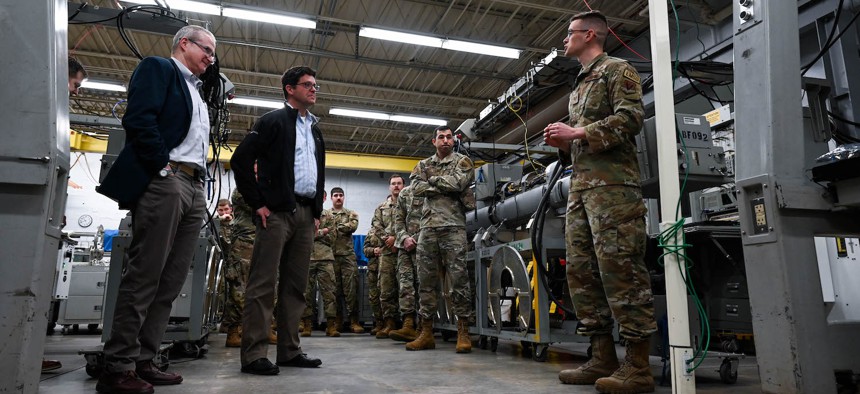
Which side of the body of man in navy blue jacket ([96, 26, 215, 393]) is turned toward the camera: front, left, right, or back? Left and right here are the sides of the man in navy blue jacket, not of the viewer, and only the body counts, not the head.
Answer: right

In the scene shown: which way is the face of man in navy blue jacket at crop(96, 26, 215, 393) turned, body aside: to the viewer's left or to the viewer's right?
to the viewer's right

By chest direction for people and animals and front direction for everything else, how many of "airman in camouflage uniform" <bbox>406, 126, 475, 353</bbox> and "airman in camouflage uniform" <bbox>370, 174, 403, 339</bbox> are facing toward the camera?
2

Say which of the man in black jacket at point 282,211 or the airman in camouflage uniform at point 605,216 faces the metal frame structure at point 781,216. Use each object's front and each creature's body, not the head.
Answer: the man in black jacket

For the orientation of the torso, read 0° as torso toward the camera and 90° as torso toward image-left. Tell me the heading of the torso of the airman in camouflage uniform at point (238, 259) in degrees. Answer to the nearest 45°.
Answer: approximately 315°

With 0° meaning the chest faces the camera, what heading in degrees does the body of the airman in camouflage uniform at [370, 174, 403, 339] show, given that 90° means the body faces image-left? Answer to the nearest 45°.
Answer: approximately 0°

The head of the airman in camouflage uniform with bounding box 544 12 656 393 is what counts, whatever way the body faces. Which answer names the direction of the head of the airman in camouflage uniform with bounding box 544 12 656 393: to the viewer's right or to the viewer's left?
to the viewer's left

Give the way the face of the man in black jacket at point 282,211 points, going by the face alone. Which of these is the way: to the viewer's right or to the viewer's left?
to the viewer's right

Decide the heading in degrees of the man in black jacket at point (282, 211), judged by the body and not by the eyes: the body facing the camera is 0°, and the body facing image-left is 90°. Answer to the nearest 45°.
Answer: approximately 315°

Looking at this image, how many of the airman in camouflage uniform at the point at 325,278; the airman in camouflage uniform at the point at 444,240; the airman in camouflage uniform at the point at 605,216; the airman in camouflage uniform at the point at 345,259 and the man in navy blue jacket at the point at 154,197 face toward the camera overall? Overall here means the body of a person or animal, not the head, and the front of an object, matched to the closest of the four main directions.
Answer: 3

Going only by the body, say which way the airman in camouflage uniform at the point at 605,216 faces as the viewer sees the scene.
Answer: to the viewer's left
